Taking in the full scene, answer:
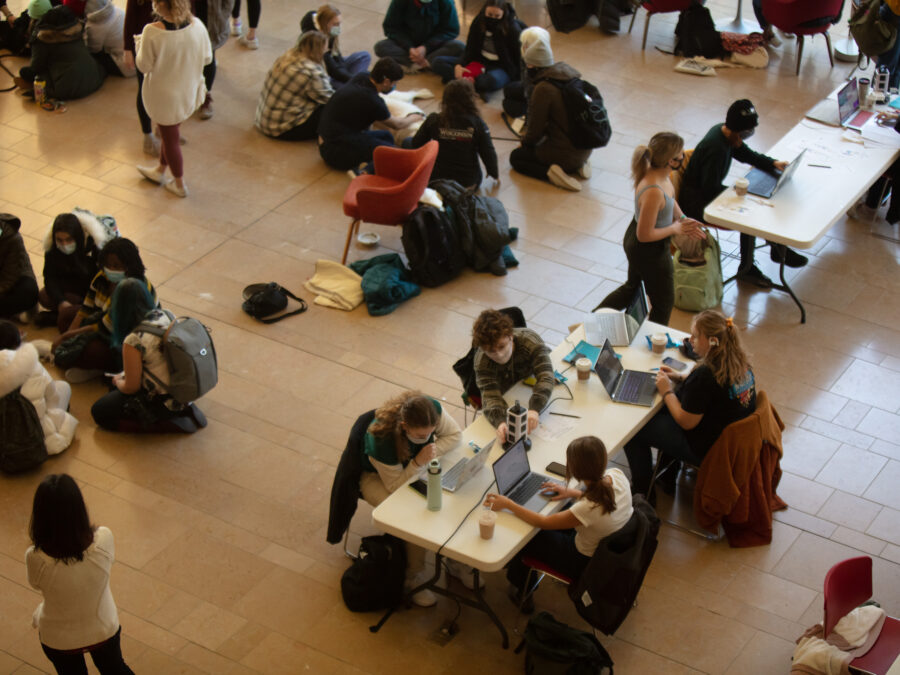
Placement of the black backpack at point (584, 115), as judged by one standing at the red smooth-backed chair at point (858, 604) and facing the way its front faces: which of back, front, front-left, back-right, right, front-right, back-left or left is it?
back

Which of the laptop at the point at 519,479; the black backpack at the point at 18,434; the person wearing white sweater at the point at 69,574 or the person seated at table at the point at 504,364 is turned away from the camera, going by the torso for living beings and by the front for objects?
the person wearing white sweater

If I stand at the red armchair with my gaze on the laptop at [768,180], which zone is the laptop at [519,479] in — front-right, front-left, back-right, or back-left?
front-right

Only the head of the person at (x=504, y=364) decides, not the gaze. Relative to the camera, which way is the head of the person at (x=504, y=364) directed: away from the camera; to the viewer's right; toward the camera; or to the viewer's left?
toward the camera

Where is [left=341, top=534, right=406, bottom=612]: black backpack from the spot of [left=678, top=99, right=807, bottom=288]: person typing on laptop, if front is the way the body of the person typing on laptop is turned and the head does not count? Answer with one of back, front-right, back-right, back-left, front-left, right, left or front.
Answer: right

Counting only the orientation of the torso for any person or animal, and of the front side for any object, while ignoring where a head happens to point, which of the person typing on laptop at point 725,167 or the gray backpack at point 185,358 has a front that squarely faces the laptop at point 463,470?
the gray backpack

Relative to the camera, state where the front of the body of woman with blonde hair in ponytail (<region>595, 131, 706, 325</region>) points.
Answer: to the viewer's right

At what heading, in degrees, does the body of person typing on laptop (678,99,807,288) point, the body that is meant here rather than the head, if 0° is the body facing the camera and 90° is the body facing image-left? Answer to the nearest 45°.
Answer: approximately 270°

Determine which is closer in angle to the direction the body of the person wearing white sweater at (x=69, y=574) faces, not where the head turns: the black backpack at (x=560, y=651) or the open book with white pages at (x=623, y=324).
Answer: the open book with white pages

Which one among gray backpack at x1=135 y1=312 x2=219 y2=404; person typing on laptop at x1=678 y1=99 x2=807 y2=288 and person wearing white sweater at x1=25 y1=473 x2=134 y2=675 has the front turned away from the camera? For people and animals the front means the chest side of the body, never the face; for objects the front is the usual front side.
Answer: the person wearing white sweater

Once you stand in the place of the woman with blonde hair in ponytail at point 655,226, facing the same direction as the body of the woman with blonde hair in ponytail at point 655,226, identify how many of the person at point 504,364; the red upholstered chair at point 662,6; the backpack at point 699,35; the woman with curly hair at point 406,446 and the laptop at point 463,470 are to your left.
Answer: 2

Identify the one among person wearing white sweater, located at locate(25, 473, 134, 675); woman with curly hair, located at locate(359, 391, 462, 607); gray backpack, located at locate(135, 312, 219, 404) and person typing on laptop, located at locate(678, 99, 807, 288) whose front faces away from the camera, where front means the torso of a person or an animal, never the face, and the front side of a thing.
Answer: the person wearing white sweater

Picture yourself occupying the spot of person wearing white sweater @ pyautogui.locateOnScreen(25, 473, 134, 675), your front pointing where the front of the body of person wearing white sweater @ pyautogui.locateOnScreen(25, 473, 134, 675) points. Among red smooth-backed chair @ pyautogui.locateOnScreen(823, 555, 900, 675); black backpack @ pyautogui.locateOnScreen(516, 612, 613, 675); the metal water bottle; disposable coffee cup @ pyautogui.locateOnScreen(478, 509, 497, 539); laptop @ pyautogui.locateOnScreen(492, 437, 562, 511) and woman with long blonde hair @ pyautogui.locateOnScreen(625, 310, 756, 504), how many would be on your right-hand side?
6

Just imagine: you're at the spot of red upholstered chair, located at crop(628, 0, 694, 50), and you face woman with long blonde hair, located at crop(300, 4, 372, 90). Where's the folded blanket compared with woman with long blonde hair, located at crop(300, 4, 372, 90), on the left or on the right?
left

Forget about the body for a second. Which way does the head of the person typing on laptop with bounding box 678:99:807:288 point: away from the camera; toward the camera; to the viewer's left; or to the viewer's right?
to the viewer's right

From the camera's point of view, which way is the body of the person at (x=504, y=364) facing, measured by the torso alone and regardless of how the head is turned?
toward the camera

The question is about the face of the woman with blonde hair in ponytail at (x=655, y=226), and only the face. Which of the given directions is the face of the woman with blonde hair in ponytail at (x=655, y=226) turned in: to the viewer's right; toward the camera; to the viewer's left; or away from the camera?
to the viewer's right

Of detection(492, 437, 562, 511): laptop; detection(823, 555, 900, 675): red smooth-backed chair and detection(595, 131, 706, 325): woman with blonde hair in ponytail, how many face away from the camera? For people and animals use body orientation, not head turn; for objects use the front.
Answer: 0

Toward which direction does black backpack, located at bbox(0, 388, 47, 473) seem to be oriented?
toward the camera

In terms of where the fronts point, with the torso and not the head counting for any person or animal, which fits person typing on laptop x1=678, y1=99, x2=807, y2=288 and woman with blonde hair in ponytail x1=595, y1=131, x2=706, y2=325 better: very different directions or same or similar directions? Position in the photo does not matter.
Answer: same or similar directions

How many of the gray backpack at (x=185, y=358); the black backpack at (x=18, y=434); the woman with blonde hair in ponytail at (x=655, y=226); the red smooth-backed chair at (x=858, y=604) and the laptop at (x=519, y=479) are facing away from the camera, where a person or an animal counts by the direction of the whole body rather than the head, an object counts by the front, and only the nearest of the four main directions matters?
0

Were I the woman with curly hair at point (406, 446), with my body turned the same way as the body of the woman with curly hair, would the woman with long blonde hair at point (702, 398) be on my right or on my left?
on my left

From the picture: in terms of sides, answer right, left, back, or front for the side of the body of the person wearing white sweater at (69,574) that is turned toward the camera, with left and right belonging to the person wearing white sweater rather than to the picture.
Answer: back
